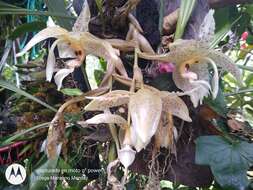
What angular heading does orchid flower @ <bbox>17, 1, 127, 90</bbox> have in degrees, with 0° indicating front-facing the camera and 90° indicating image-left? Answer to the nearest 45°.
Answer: approximately 45°

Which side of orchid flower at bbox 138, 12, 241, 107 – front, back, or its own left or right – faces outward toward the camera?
front

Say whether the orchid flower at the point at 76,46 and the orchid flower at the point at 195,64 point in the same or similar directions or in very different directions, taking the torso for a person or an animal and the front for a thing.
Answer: same or similar directions
